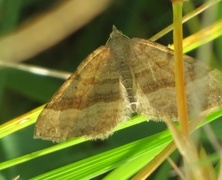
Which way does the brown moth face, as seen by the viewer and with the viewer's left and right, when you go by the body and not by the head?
facing away from the viewer
